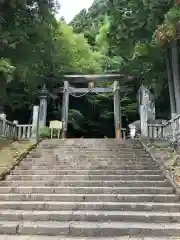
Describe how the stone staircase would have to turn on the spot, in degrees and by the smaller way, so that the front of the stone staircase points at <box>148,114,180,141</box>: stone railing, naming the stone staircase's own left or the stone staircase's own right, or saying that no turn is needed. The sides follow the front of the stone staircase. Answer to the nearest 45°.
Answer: approximately 135° to the stone staircase's own left

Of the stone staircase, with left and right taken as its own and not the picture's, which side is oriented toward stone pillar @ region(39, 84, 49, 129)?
back

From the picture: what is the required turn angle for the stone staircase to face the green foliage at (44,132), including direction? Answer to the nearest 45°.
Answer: approximately 180°

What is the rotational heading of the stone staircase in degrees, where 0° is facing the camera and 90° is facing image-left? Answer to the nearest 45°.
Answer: approximately 0°

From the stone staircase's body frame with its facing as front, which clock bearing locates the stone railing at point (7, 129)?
The stone railing is roughly at 5 o'clock from the stone staircase.

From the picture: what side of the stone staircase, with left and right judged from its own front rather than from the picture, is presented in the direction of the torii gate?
back

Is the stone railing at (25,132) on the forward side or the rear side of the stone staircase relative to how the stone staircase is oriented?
on the rear side
